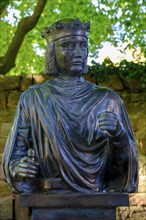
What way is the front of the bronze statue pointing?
toward the camera
